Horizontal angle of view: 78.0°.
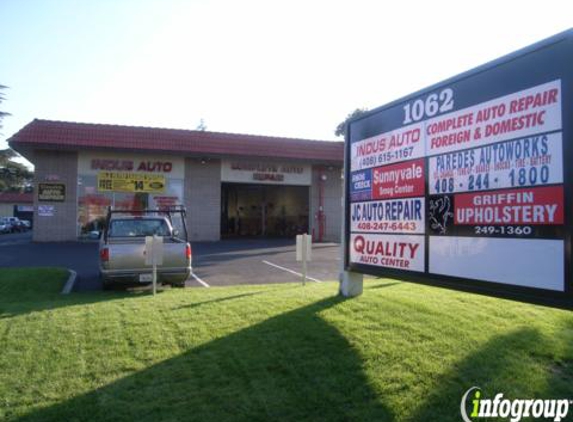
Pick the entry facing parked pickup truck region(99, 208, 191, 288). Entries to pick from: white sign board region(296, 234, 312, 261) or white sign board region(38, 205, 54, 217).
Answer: white sign board region(38, 205, 54, 217)

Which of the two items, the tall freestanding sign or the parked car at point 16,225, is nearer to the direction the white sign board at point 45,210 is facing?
the tall freestanding sign

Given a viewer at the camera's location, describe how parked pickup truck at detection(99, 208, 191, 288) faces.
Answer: facing away from the viewer

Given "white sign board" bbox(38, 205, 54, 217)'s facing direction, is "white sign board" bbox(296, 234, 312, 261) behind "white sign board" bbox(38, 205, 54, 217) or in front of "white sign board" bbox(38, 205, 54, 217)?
in front

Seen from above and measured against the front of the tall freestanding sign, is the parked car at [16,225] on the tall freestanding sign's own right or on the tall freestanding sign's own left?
on the tall freestanding sign's own right
